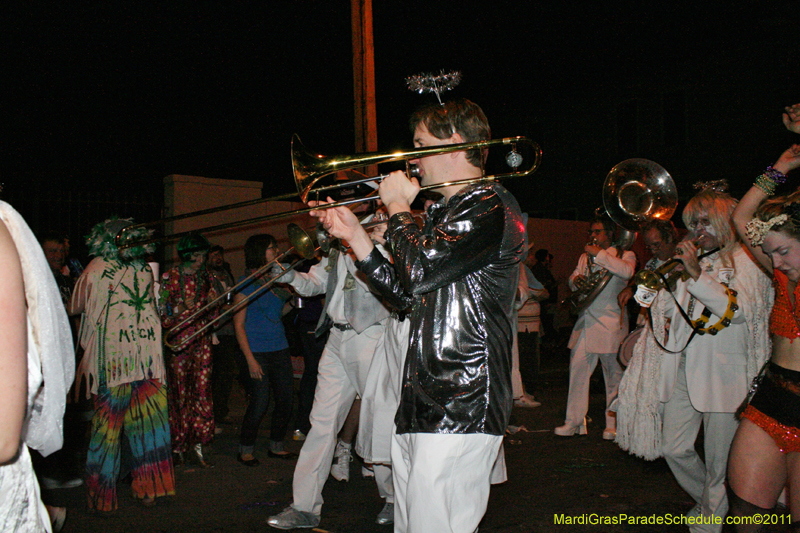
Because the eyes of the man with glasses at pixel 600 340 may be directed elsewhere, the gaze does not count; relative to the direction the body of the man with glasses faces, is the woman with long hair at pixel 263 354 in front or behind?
in front

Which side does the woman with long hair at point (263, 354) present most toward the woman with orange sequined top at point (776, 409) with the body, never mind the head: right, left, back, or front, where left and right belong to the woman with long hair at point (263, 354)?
front

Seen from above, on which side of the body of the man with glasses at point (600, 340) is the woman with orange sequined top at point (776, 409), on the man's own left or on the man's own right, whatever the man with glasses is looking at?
on the man's own left

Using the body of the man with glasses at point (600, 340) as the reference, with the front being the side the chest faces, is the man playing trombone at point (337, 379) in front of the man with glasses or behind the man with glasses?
in front

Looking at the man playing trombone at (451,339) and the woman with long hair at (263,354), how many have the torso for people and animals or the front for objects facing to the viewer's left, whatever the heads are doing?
1

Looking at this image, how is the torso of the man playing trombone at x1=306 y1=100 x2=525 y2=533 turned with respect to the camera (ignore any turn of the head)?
to the viewer's left

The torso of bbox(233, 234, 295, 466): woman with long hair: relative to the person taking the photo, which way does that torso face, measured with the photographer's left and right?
facing the viewer and to the right of the viewer

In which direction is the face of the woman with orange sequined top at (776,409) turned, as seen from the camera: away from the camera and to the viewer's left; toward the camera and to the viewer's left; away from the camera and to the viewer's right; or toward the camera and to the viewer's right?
toward the camera and to the viewer's left

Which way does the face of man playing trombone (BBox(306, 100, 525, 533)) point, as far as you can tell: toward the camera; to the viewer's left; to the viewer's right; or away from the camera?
to the viewer's left
